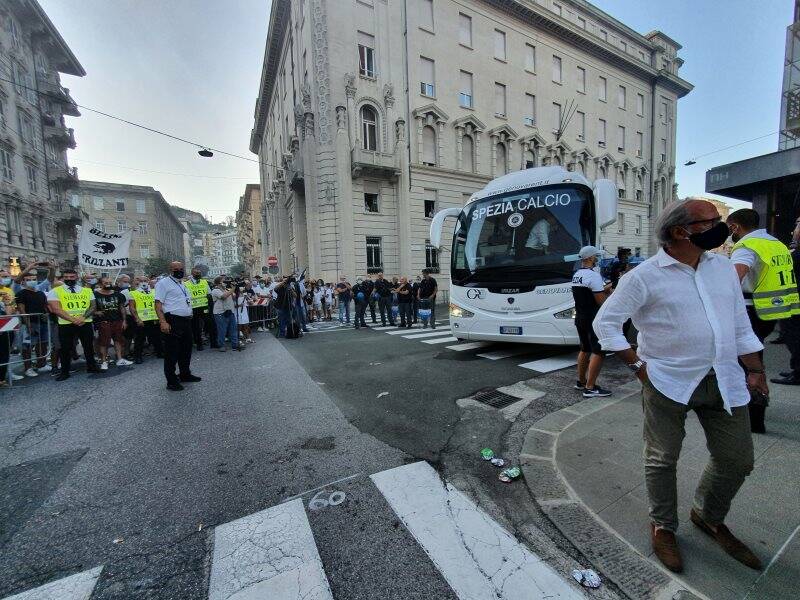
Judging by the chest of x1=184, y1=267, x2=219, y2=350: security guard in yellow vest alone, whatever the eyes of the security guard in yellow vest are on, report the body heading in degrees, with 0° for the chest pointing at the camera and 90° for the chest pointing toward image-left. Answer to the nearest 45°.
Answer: approximately 0°

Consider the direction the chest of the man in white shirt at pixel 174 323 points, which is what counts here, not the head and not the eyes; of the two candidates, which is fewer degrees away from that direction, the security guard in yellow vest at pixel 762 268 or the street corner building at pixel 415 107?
the security guard in yellow vest

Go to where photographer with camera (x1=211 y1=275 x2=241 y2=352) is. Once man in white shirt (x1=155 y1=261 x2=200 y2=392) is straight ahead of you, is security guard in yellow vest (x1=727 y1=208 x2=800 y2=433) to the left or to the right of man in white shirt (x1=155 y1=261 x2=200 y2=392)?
left

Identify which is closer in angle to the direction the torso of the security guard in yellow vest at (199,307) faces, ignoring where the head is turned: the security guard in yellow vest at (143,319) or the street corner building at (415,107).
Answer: the security guard in yellow vest

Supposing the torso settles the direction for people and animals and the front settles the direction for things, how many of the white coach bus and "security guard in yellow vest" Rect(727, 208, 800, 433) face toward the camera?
1

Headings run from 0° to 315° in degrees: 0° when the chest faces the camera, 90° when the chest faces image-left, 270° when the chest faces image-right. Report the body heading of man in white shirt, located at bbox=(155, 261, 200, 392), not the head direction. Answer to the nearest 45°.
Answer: approximately 315°

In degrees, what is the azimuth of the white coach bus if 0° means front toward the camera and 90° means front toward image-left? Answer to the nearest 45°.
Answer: approximately 0°

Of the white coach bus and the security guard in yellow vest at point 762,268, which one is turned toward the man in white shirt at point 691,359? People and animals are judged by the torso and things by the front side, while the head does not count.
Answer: the white coach bus

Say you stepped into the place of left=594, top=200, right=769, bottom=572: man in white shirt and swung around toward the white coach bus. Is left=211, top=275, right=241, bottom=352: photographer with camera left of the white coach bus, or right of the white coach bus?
left

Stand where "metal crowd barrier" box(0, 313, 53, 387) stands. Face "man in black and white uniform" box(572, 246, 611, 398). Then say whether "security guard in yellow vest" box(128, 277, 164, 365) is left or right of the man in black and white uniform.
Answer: left

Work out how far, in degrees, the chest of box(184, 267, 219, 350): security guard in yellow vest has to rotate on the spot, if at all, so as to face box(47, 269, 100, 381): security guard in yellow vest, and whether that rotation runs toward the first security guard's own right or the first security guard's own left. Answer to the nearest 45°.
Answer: approximately 45° to the first security guard's own right

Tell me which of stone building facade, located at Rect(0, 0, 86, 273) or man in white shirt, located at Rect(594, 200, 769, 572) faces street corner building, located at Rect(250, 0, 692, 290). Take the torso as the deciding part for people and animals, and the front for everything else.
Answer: the stone building facade

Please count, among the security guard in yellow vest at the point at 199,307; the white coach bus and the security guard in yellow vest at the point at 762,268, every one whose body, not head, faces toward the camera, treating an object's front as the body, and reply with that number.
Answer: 2
